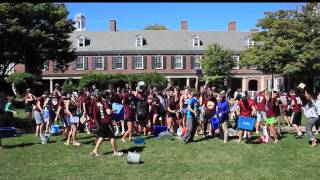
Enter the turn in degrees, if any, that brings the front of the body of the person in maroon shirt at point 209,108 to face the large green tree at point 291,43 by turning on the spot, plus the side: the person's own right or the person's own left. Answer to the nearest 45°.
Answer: approximately 180°

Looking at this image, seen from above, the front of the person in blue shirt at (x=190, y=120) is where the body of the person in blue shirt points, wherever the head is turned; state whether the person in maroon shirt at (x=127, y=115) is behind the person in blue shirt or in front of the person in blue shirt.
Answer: behind

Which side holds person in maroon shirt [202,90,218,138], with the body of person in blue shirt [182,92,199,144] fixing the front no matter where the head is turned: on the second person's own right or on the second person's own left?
on the second person's own left

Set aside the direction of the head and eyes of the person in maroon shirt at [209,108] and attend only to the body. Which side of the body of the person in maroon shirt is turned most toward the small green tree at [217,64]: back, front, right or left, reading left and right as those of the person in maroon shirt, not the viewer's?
back

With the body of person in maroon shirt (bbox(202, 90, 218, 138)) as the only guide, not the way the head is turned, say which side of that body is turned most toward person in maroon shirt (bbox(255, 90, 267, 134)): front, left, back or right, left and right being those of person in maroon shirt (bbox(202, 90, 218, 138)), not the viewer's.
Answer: left

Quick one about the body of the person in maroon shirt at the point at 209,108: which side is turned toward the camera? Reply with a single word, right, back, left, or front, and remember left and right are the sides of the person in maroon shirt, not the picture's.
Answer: front
